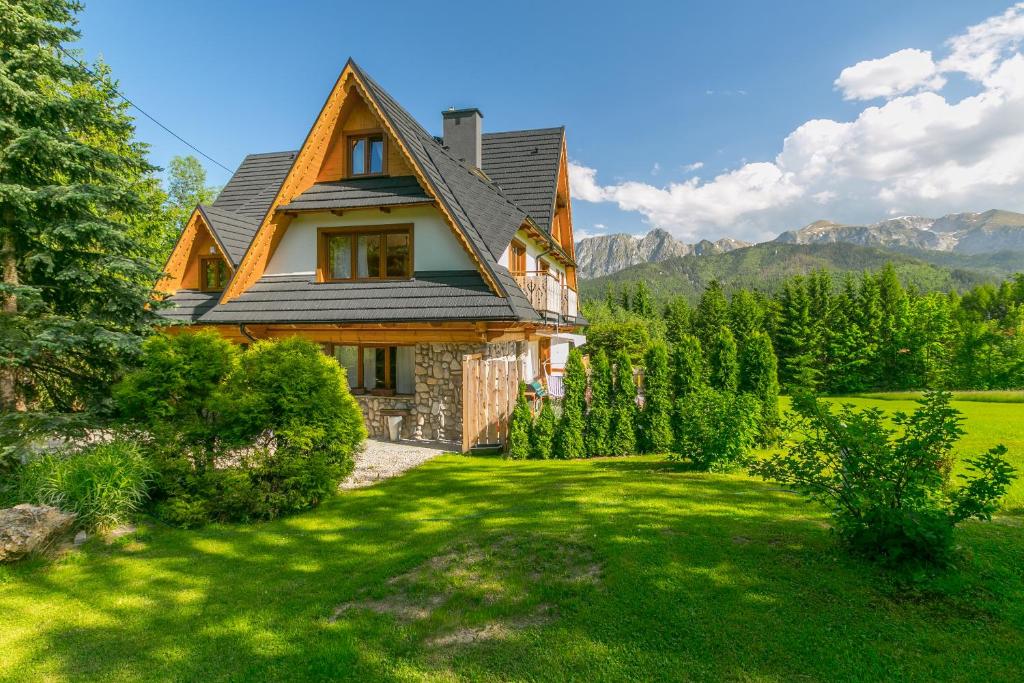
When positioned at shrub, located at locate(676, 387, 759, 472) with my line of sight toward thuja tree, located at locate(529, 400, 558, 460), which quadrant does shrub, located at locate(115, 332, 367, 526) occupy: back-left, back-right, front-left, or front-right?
front-left

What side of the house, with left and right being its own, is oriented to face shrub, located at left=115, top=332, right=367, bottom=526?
front

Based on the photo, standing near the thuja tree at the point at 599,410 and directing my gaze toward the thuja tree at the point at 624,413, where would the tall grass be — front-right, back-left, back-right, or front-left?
back-right

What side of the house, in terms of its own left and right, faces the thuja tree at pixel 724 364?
left

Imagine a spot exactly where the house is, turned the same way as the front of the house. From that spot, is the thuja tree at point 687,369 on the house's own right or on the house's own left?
on the house's own left

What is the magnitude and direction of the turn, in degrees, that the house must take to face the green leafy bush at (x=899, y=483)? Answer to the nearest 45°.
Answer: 0° — it already faces it

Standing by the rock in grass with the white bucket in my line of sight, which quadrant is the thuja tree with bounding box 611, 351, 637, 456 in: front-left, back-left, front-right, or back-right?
front-right

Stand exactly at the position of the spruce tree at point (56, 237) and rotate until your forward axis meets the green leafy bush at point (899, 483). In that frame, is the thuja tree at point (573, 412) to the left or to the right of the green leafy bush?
left

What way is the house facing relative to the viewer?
toward the camera

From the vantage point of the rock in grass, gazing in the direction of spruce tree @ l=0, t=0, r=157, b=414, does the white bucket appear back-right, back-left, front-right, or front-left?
front-right
